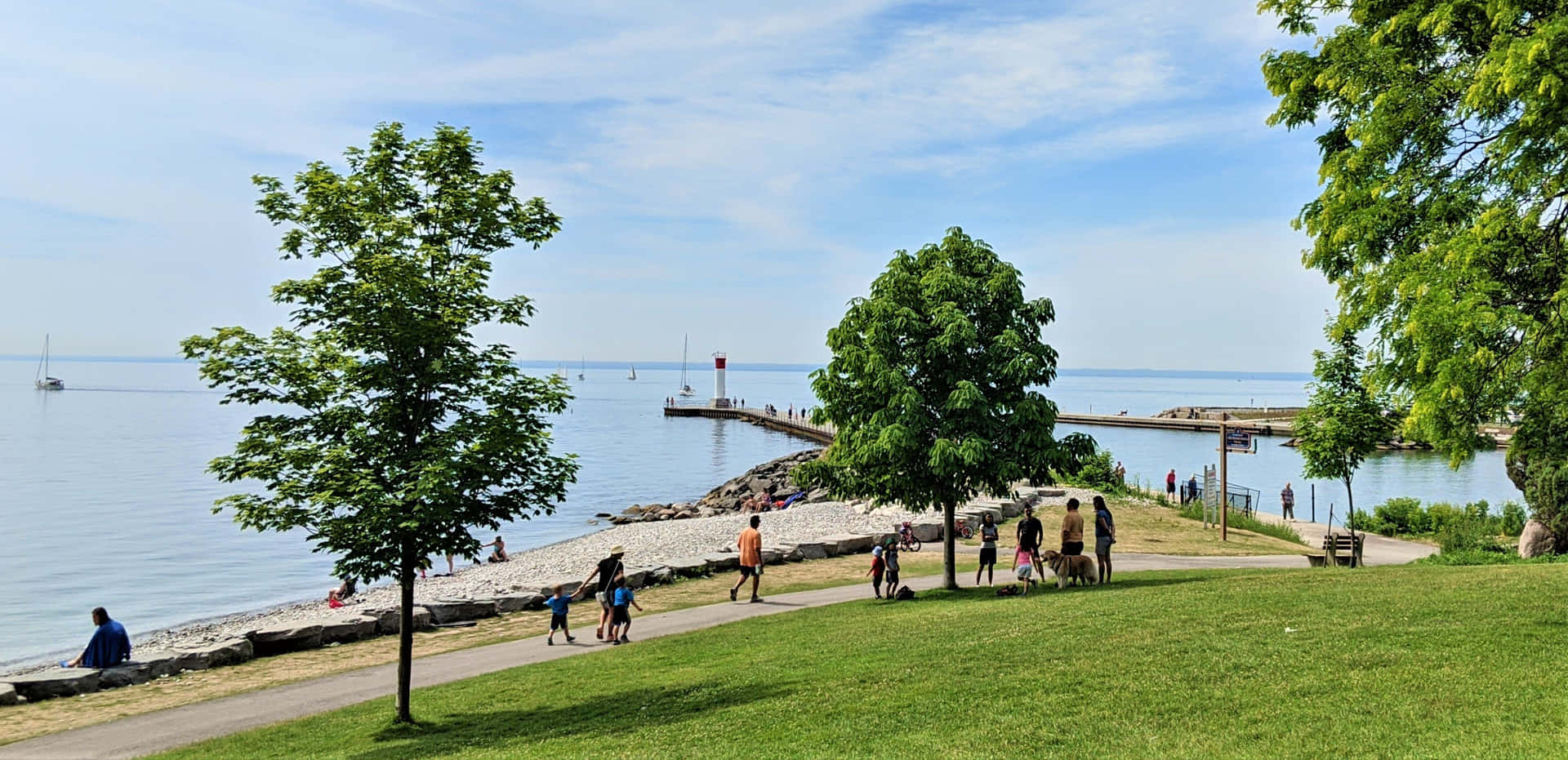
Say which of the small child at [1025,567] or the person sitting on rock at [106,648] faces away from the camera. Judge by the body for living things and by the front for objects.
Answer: the small child

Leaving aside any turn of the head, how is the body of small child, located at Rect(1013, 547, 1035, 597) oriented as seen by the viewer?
away from the camera

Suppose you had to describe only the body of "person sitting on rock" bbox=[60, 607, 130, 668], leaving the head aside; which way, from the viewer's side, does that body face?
to the viewer's left

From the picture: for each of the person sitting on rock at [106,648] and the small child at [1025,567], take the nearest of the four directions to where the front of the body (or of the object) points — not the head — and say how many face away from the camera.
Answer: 1
